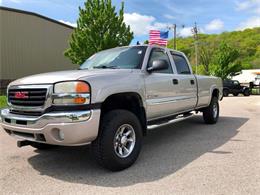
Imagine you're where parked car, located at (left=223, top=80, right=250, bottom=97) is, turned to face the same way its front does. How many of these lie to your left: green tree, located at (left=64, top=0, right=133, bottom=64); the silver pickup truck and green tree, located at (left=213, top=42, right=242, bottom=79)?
1

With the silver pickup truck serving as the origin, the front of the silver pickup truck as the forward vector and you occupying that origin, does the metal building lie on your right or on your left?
on your right

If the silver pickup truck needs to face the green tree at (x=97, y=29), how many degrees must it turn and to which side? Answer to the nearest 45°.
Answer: approximately 135° to its right

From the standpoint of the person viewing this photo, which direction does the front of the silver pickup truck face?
facing the viewer and to the left of the viewer
